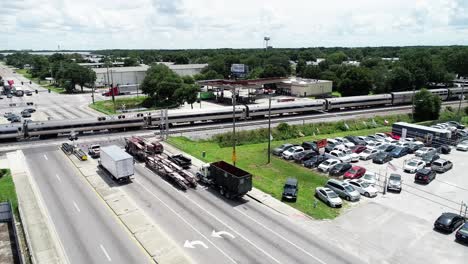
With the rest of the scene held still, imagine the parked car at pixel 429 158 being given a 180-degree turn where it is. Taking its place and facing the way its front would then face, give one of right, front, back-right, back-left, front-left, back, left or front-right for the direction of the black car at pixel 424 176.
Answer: back-right

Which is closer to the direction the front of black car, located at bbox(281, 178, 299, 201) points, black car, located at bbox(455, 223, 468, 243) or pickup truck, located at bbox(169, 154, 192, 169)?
the black car

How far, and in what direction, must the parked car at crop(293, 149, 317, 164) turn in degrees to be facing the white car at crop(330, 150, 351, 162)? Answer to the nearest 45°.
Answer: approximately 135° to its left

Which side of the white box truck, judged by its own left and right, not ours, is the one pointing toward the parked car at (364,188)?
back

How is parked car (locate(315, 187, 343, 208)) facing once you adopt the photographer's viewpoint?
facing the viewer and to the right of the viewer

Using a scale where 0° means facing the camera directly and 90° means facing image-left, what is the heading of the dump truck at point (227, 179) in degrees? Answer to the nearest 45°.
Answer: approximately 135°

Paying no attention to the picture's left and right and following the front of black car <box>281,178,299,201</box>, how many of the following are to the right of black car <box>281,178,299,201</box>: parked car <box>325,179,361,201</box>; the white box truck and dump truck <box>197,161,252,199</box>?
2

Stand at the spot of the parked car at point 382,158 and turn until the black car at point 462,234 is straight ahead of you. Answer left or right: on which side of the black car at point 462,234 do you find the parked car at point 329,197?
right
